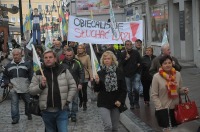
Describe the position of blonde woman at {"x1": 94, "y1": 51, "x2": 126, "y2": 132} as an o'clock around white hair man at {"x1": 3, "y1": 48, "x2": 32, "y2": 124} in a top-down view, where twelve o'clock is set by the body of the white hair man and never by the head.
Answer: The blonde woman is roughly at 11 o'clock from the white hair man.

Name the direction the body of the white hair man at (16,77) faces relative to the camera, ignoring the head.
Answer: toward the camera

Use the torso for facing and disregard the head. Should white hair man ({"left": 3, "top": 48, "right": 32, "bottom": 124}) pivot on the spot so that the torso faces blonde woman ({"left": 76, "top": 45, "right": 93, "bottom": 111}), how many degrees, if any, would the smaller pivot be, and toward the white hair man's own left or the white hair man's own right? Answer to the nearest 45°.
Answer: approximately 135° to the white hair man's own left

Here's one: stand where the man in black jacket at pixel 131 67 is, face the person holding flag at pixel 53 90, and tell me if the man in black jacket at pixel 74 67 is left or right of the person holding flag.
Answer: right

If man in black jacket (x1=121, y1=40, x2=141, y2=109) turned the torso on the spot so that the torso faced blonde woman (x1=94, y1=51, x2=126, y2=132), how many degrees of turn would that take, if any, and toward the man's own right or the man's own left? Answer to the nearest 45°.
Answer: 0° — they already face them

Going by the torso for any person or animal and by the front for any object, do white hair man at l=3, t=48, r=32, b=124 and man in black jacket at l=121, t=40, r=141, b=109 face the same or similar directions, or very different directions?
same or similar directions

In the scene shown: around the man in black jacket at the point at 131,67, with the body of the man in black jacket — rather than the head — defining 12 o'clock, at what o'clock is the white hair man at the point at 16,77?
The white hair man is roughly at 2 o'clock from the man in black jacket.

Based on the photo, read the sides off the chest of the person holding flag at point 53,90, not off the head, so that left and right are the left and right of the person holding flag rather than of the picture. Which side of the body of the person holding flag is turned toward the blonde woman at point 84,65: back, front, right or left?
back

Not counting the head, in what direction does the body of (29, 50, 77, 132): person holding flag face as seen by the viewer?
toward the camera

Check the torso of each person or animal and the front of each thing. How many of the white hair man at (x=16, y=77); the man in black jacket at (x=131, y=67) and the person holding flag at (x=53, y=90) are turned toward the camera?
3

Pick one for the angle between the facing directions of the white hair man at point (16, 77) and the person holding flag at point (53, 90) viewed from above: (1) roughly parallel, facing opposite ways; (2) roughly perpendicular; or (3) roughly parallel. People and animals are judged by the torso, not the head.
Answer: roughly parallel

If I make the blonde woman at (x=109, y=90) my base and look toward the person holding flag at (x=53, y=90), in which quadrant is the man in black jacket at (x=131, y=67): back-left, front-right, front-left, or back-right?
back-right

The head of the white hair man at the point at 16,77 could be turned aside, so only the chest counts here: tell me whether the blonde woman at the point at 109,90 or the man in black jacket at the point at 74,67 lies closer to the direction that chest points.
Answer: the blonde woman
